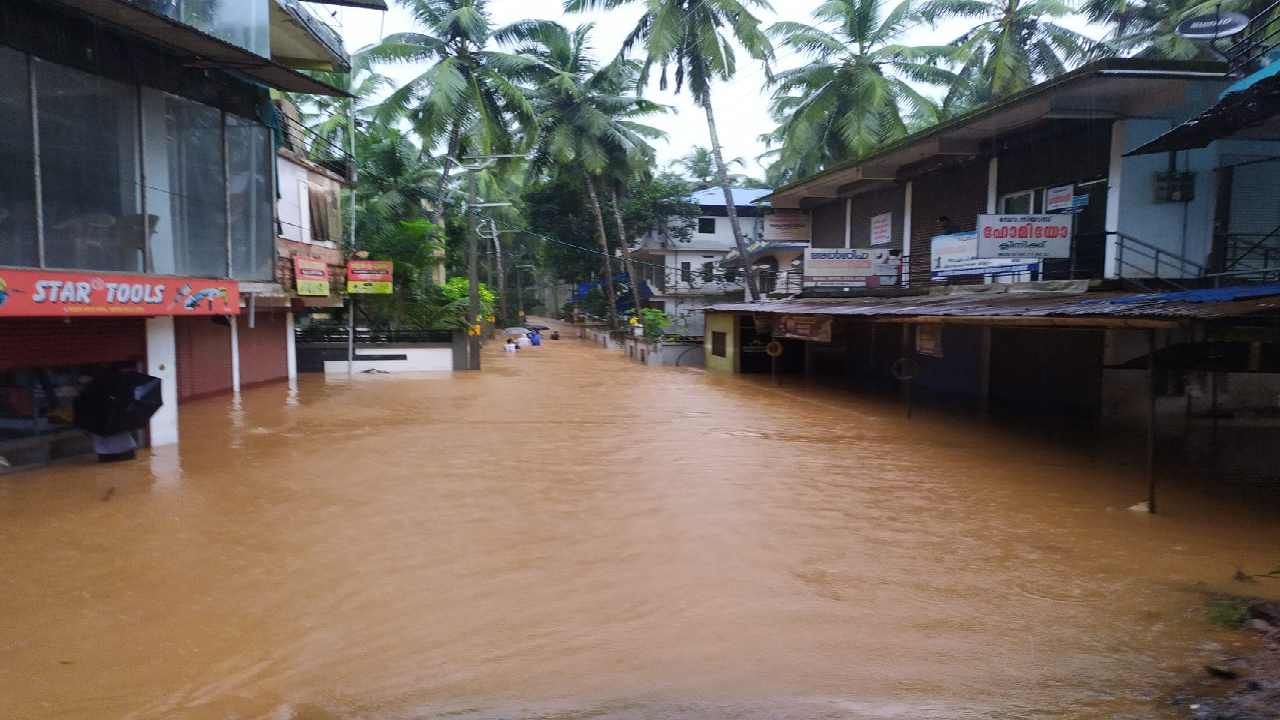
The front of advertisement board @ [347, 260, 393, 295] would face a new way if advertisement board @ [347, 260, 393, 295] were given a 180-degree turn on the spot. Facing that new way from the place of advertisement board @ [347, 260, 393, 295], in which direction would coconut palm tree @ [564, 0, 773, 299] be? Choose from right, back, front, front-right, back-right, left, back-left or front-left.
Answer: right

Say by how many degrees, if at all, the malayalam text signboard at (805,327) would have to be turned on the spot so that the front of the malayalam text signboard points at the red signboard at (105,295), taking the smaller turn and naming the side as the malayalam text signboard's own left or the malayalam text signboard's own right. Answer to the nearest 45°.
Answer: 0° — it already faces it

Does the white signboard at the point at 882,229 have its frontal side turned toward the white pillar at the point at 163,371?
yes

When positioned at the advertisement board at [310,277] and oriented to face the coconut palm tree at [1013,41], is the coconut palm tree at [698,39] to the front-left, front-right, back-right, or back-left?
front-left

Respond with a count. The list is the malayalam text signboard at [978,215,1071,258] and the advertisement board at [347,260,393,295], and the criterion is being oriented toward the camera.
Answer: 2

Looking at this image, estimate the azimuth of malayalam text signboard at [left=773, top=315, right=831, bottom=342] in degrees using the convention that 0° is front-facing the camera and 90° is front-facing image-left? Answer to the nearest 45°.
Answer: approximately 45°

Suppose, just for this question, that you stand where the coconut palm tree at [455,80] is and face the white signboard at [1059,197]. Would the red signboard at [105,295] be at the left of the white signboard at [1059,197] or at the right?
right

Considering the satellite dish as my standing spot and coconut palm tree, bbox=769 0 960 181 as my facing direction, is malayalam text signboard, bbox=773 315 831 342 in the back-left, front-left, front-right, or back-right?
front-left

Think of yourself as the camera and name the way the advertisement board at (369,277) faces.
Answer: facing the viewer

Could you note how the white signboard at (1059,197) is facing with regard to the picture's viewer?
facing the viewer and to the left of the viewer

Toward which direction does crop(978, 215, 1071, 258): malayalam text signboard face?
toward the camera

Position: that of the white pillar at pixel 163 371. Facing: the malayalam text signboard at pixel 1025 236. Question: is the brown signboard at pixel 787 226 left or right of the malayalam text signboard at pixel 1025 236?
left
